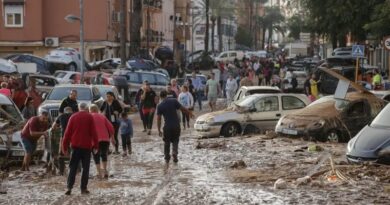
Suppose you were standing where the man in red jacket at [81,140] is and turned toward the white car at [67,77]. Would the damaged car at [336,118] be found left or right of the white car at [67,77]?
right

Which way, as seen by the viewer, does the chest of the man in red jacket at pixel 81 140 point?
away from the camera

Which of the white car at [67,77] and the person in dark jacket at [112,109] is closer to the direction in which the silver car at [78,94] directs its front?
the person in dark jacket

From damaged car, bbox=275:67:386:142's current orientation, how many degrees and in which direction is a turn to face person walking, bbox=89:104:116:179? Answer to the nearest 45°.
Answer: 0° — it already faces them

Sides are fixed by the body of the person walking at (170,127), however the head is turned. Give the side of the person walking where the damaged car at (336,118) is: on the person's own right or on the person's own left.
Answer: on the person's own right

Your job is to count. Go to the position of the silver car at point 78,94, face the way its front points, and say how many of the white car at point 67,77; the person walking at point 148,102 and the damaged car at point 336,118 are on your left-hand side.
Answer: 2

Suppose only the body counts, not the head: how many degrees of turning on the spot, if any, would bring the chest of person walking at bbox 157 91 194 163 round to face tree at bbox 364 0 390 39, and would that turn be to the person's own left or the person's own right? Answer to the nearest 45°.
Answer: approximately 45° to the person's own right

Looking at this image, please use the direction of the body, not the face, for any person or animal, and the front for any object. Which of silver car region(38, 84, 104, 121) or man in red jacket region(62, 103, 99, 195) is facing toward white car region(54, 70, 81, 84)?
the man in red jacket

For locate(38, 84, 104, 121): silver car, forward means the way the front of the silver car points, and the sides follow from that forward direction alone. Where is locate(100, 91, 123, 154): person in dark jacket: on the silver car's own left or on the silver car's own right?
on the silver car's own left

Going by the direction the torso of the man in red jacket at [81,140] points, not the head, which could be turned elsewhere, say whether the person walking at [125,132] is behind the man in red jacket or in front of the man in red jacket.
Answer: in front

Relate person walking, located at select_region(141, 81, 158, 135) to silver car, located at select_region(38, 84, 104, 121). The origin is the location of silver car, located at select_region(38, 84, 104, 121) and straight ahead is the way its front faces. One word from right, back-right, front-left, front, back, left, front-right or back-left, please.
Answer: left

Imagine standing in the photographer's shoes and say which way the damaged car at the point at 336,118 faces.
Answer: facing the viewer and to the left of the viewer

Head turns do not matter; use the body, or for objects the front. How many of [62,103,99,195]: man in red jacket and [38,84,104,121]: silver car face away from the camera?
1

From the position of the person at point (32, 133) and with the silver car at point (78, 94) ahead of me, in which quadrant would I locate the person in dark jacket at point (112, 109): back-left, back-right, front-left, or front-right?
front-right

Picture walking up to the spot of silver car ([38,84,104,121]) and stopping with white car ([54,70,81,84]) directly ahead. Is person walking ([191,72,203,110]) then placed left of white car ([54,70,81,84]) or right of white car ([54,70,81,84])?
right

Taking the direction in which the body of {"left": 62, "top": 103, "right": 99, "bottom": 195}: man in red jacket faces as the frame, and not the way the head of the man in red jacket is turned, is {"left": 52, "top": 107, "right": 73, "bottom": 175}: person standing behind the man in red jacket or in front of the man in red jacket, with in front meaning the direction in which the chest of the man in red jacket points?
in front

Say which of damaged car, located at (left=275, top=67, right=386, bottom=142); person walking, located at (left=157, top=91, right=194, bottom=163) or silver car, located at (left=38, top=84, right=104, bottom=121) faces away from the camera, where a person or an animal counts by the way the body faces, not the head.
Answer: the person walking

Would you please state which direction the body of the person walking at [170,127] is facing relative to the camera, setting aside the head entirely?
away from the camera

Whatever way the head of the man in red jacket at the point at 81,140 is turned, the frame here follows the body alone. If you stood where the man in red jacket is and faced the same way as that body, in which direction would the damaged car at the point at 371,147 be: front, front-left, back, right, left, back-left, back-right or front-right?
right

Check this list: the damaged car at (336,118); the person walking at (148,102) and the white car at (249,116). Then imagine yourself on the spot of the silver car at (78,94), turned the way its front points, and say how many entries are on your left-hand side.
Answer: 3
